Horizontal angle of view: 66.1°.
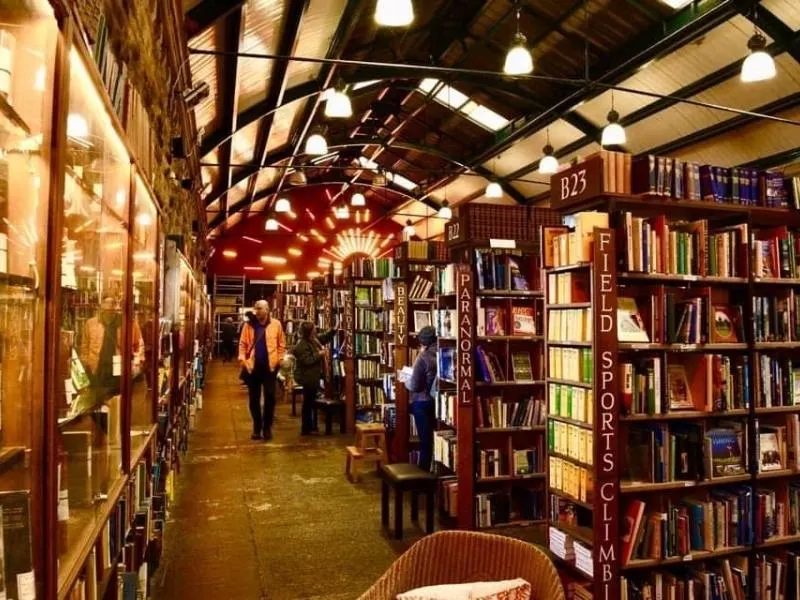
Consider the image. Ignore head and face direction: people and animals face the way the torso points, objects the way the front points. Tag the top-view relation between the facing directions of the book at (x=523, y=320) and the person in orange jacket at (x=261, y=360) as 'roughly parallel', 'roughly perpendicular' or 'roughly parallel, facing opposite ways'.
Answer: roughly parallel

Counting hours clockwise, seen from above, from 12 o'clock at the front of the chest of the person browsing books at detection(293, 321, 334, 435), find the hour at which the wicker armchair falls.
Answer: The wicker armchair is roughly at 3 o'clock from the person browsing books.

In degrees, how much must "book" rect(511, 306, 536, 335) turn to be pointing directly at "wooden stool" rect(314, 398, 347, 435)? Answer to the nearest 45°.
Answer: approximately 135° to its right

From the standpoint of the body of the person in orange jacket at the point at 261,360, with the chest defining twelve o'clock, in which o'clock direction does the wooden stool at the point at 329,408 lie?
The wooden stool is roughly at 8 o'clock from the person in orange jacket.

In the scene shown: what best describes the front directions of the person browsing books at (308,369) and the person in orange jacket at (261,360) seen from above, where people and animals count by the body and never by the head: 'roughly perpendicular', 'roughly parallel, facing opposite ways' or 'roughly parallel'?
roughly perpendicular

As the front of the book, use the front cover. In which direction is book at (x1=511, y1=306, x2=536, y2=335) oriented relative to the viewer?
toward the camera

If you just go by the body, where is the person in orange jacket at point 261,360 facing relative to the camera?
toward the camera

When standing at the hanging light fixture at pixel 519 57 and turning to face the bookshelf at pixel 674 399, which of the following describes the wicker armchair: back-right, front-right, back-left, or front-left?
front-right

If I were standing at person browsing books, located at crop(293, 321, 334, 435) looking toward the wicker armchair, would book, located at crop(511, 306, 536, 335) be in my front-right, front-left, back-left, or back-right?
front-left

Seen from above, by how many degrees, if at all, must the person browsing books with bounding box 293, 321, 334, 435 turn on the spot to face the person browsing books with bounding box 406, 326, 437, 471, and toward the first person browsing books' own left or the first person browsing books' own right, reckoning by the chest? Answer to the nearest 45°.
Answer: approximately 90° to the first person browsing books' own right

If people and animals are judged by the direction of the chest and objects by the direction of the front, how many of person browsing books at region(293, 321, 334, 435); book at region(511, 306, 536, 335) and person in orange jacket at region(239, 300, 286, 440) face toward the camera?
2

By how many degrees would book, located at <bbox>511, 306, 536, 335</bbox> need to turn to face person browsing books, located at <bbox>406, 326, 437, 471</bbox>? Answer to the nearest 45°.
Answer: approximately 135° to its right

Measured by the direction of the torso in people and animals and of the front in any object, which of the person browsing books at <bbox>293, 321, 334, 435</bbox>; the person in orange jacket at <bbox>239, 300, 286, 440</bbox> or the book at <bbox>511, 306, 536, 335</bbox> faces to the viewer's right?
the person browsing books

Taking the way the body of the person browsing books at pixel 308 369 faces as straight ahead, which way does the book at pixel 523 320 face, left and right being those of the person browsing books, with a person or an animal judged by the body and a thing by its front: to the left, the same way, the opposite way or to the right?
to the right

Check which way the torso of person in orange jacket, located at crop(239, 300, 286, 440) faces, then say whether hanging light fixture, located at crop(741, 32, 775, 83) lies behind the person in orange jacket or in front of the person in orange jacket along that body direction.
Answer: in front

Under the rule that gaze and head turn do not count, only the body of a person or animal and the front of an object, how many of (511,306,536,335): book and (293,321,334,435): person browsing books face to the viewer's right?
1

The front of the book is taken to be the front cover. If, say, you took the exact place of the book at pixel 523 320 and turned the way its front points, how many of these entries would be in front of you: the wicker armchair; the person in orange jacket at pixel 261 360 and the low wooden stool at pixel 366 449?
1
